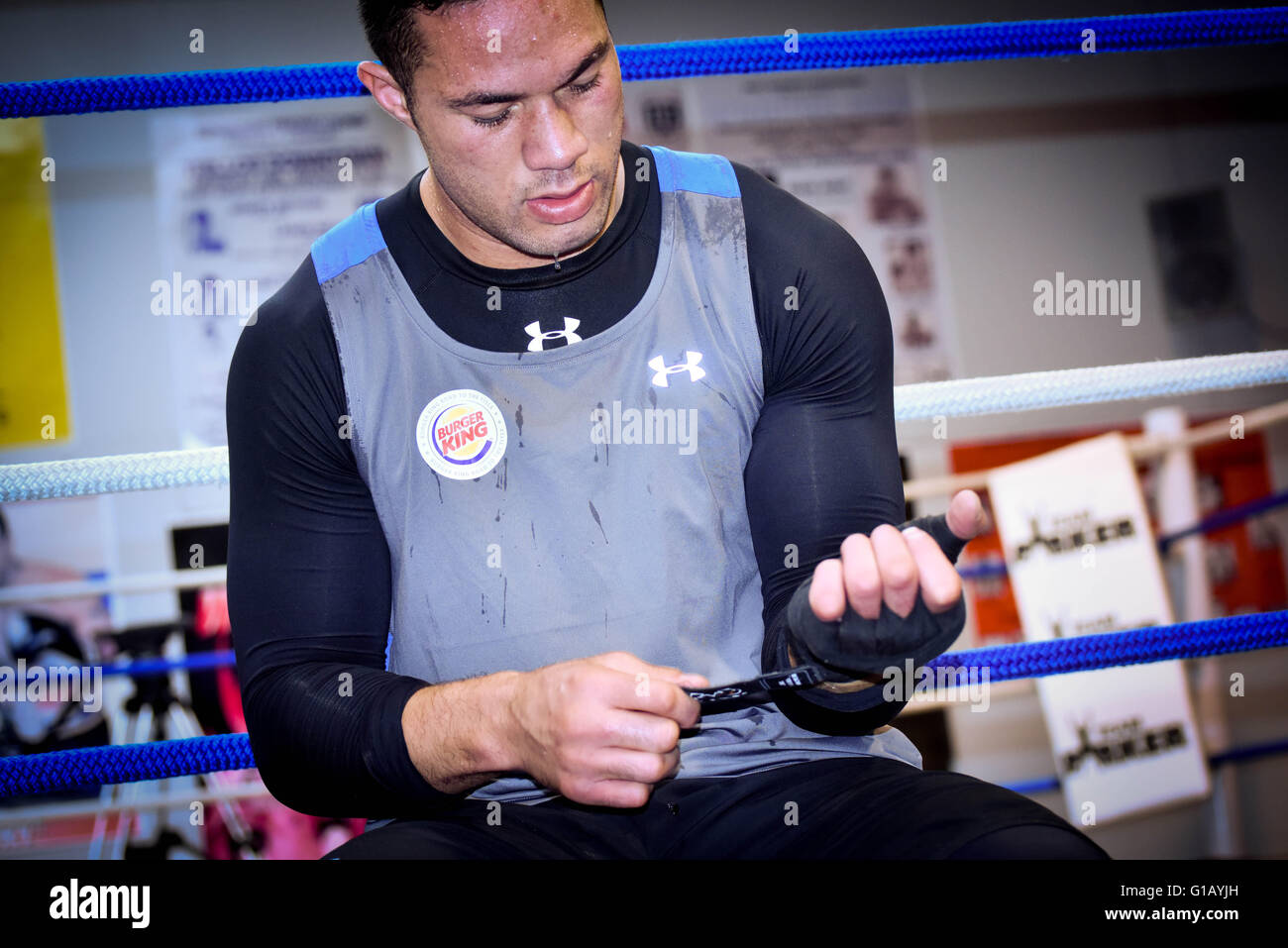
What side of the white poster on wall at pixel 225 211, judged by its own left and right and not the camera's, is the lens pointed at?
front

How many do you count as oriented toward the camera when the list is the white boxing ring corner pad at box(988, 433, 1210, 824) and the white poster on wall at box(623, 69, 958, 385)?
2

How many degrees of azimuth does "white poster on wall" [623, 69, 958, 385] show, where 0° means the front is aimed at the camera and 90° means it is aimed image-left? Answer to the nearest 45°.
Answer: approximately 0°

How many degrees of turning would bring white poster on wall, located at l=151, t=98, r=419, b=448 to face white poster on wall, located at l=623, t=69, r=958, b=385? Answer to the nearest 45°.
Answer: approximately 90° to its left

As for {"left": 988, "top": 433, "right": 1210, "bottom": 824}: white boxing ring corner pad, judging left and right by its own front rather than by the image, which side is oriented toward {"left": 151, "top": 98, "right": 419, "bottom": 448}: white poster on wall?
right

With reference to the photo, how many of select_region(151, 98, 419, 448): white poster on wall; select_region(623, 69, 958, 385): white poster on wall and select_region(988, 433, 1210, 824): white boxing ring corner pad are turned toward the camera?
3

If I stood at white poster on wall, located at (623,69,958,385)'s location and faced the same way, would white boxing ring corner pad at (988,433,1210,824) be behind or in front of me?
in front

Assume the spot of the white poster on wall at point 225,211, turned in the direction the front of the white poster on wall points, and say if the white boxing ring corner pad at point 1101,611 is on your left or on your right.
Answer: on your left
